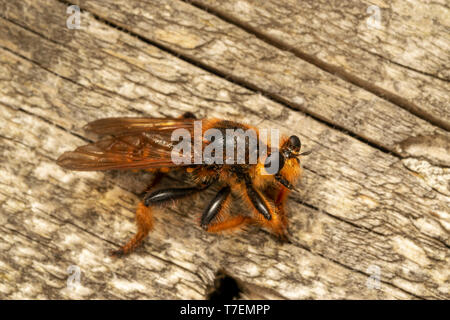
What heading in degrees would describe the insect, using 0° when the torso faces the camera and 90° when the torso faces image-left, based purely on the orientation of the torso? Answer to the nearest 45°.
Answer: approximately 270°
